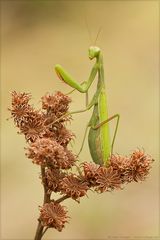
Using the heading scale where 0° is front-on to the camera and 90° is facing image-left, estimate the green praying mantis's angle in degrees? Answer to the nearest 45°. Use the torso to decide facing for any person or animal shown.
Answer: approximately 90°
